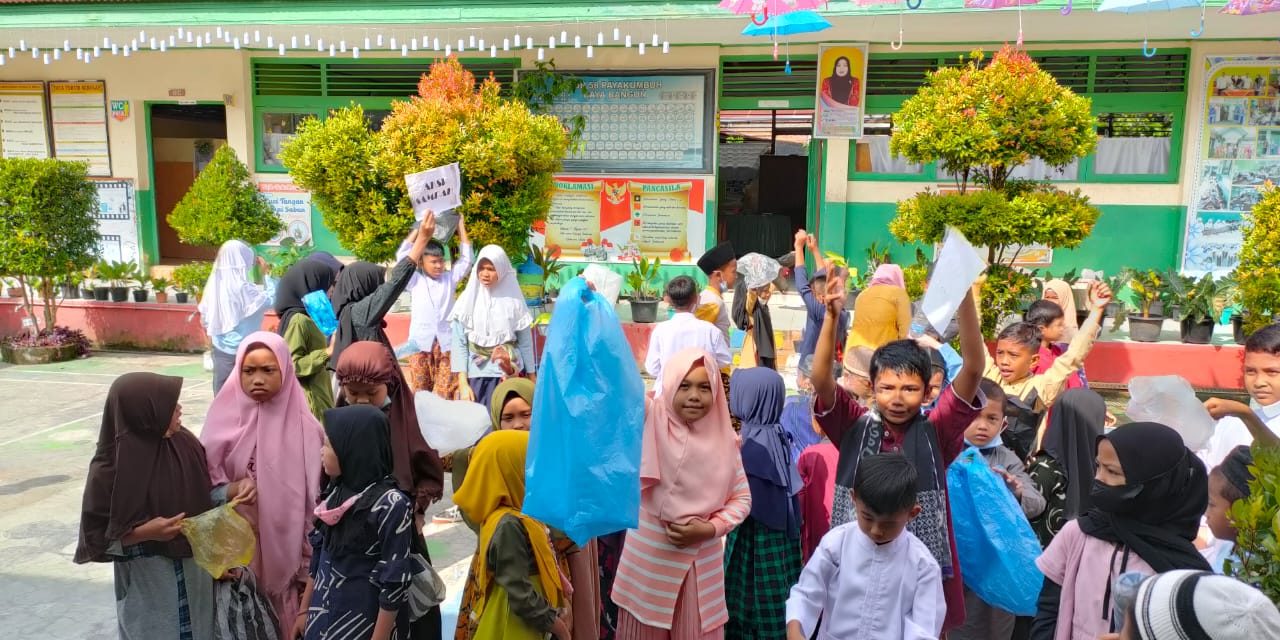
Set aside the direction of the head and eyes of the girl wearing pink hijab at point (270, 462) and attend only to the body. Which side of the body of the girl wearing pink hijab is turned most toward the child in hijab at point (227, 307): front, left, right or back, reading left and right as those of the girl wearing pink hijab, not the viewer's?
back

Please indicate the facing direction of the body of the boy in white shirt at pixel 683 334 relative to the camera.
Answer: away from the camera

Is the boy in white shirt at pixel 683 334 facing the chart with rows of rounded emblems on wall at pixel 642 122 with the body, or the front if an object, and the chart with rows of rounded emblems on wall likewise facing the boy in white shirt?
yes

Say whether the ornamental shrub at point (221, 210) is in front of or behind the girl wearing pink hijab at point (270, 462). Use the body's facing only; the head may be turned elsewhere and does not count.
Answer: behind

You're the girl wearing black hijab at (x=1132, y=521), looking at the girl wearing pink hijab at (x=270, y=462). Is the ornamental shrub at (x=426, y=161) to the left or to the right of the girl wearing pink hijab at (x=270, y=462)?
right

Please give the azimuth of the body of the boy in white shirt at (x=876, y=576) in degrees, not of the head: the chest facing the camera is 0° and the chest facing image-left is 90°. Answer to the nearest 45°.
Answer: approximately 0°

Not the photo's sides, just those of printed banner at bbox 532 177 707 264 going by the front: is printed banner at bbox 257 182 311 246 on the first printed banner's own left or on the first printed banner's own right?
on the first printed banner's own right

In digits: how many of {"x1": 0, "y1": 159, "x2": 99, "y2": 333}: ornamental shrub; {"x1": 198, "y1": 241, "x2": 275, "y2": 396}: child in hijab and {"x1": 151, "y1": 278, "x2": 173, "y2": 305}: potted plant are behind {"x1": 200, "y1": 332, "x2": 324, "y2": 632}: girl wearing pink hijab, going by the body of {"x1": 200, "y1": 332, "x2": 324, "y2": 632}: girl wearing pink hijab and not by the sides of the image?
3

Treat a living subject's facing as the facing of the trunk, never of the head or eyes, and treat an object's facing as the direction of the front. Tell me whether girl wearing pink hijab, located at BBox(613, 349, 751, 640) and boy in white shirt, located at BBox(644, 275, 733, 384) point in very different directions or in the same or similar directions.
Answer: very different directions
